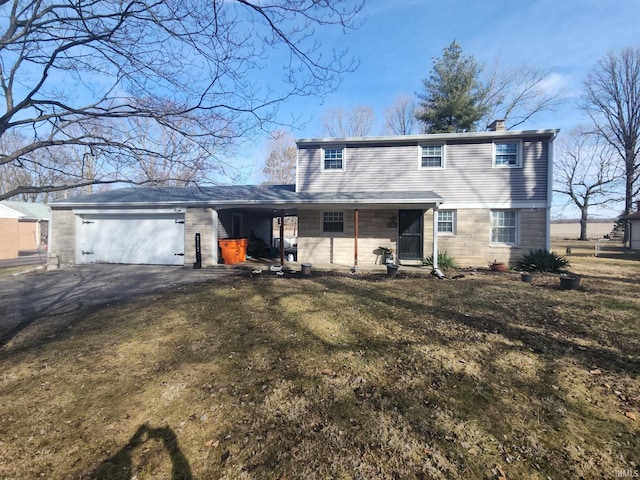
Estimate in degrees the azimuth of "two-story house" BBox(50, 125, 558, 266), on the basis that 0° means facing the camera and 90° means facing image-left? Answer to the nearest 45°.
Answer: approximately 0°

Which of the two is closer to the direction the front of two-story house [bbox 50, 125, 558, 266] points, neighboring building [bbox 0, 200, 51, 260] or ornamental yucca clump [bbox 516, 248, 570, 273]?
the ornamental yucca clump

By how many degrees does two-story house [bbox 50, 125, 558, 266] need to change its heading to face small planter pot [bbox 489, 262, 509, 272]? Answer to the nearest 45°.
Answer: approximately 90° to its left

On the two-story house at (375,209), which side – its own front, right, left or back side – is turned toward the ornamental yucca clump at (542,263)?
left

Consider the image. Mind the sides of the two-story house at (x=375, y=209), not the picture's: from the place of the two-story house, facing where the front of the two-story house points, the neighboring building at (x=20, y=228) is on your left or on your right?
on your right

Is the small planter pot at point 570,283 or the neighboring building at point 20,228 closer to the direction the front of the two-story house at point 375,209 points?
the small planter pot

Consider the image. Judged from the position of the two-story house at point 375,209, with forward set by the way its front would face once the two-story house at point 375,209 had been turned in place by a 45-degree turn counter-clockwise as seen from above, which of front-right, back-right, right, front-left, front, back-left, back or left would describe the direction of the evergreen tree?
left

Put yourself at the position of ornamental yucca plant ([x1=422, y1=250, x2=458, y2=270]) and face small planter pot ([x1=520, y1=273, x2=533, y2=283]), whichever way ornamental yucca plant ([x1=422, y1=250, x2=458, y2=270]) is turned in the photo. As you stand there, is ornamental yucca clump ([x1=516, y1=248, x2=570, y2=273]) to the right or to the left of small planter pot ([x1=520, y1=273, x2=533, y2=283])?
left

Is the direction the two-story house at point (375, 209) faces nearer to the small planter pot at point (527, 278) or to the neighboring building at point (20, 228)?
the small planter pot
